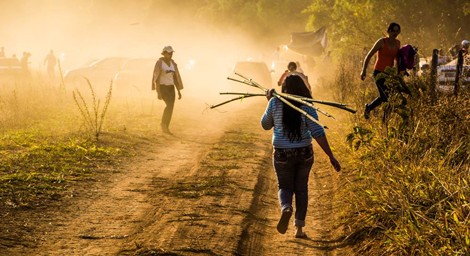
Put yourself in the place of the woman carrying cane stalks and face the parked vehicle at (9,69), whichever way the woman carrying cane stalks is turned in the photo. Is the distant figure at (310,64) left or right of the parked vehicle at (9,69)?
right

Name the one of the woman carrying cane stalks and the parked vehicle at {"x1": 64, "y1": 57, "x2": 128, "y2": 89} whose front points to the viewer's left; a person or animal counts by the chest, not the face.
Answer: the parked vehicle

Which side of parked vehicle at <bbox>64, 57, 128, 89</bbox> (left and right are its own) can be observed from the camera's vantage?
left

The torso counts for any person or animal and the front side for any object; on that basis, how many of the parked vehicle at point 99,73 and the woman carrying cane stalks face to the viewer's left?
1

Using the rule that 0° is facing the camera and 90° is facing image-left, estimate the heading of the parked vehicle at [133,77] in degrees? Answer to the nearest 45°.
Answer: approximately 45°

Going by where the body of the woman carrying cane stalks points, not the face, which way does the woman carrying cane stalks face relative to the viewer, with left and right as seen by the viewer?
facing away from the viewer

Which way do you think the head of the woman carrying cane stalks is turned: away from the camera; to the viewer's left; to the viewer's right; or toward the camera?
away from the camera

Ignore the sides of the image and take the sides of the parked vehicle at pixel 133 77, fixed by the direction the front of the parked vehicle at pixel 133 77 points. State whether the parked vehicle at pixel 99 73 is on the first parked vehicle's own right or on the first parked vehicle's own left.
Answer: on the first parked vehicle's own right

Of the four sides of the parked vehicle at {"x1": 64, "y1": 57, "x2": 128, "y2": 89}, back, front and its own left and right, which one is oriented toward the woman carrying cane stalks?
left

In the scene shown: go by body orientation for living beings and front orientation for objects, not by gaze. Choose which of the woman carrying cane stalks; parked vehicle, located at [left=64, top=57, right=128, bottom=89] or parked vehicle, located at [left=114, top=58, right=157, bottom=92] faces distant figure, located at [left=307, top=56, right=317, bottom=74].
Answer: the woman carrying cane stalks

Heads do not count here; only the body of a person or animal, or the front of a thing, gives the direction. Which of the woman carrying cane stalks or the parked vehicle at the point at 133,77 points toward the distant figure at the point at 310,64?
the woman carrying cane stalks

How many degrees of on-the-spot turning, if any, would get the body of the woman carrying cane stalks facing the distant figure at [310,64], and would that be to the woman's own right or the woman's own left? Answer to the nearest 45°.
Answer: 0° — they already face them
